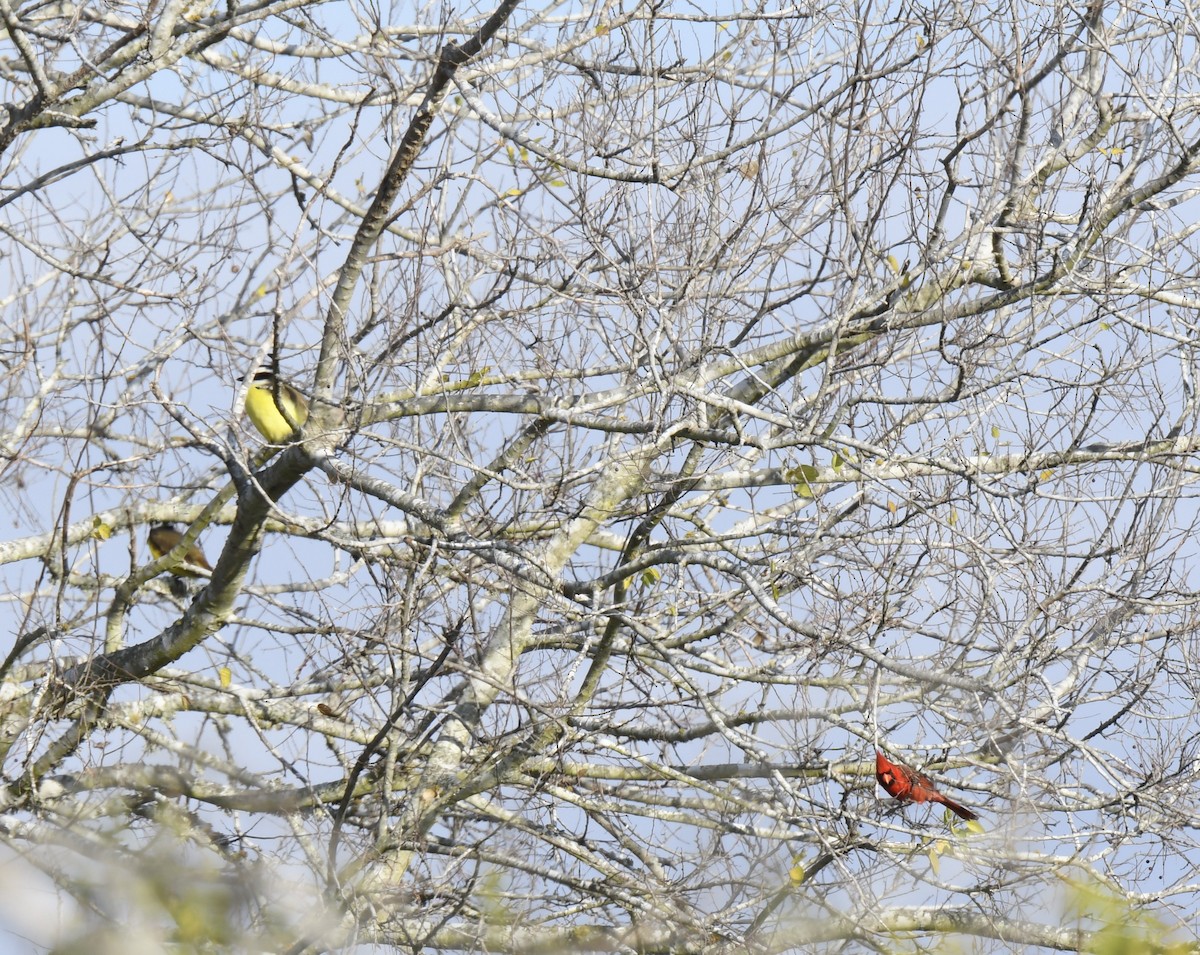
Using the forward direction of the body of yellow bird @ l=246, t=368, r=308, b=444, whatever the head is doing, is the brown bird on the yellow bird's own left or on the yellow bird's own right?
on the yellow bird's own right

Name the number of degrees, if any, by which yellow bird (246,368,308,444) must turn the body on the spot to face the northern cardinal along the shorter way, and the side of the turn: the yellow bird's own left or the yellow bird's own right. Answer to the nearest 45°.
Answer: approximately 135° to the yellow bird's own left

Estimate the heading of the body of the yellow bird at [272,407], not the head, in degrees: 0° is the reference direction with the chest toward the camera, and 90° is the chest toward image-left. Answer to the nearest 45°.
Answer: approximately 45°
